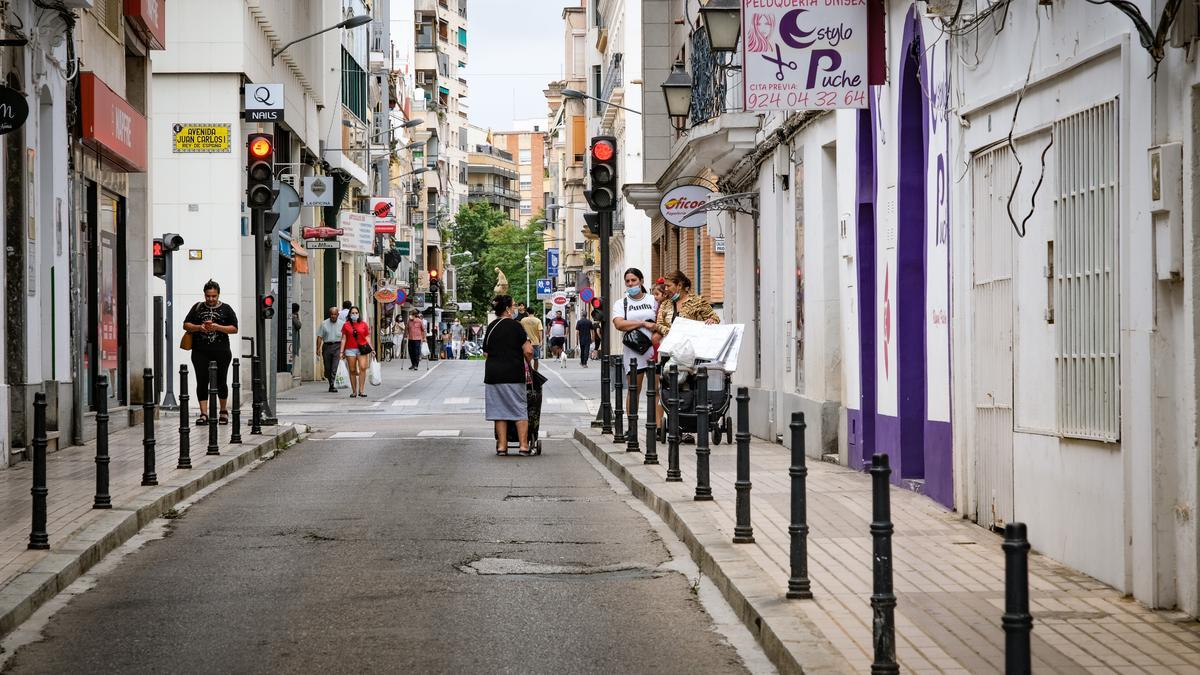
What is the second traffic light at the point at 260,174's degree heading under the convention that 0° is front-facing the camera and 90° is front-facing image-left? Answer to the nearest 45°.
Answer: approximately 0°

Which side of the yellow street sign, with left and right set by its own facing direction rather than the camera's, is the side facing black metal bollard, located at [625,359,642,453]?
front

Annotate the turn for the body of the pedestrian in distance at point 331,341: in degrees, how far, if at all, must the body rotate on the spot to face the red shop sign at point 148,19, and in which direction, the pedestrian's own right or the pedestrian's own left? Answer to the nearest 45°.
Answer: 0° — they already face it

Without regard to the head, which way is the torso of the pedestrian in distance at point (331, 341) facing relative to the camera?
toward the camera

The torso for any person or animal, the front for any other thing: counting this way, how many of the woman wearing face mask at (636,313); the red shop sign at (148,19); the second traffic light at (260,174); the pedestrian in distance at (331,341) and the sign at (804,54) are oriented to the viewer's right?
1

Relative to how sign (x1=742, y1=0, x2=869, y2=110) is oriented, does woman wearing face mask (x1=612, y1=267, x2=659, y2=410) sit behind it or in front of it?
behind

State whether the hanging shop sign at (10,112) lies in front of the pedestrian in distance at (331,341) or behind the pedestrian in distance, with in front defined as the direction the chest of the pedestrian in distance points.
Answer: in front

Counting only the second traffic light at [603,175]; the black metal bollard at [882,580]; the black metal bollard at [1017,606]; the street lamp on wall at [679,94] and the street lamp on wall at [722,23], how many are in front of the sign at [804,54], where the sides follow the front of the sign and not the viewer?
2

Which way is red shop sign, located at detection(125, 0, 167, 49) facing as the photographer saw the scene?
facing to the right of the viewer

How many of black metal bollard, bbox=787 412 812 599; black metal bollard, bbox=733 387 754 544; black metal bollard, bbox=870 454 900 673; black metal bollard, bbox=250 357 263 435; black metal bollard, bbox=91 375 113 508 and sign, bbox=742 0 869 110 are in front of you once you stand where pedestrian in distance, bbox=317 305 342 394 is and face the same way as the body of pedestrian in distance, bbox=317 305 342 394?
6

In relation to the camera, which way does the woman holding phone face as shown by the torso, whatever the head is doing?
toward the camera

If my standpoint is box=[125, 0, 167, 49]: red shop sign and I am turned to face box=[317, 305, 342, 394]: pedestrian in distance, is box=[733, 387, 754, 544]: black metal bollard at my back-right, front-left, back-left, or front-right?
back-right
